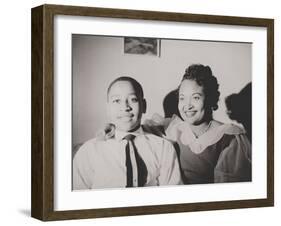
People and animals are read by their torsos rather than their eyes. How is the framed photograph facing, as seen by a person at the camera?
facing the viewer and to the right of the viewer
